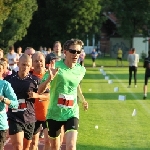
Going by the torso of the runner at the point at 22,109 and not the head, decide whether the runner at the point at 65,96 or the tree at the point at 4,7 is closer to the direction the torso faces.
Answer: the runner

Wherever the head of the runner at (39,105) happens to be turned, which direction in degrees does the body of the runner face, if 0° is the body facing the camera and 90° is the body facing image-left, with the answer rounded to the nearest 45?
approximately 0°

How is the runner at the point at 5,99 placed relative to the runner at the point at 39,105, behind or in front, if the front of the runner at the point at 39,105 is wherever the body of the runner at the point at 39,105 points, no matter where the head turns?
in front

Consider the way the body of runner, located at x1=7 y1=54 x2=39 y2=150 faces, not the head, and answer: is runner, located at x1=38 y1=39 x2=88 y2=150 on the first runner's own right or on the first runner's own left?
on the first runner's own left

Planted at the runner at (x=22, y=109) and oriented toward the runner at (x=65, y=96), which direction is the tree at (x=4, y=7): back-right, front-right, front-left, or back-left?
back-left

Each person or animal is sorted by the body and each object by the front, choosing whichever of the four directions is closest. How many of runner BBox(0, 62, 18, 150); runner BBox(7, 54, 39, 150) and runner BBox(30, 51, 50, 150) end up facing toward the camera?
3

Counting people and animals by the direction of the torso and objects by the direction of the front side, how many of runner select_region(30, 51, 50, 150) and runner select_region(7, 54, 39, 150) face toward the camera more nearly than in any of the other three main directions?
2
